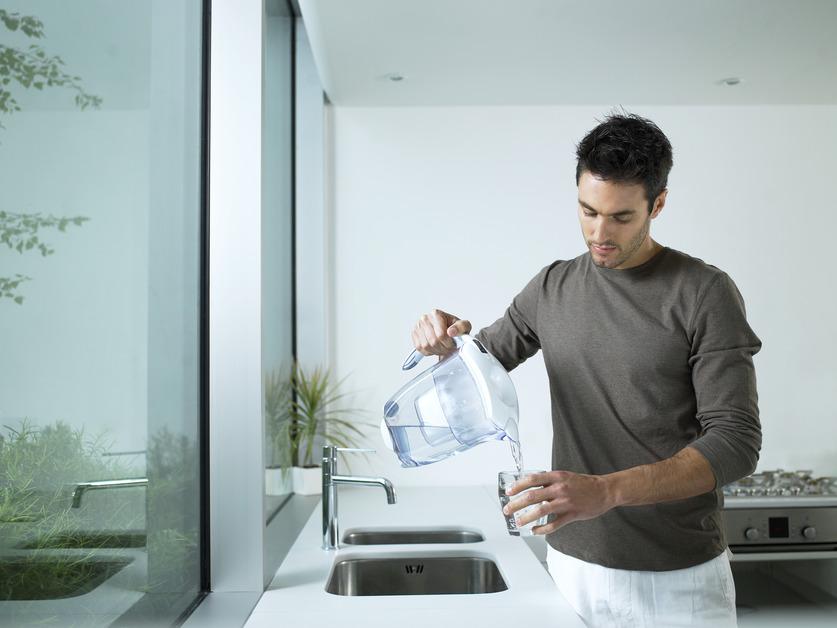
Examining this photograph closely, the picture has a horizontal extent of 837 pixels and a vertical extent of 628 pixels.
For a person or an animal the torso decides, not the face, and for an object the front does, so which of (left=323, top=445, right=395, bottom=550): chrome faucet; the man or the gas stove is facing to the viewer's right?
the chrome faucet

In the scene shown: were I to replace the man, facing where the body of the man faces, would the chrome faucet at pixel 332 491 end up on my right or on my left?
on my right

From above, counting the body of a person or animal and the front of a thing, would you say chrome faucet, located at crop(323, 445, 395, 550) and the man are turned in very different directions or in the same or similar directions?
very different directions

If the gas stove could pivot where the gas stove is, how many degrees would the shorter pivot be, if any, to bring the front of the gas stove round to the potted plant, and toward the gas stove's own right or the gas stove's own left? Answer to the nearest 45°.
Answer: approximately 90° to the gas stove's own right

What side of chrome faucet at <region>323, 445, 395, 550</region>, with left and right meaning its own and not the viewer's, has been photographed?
right

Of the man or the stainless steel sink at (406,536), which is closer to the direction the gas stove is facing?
the man

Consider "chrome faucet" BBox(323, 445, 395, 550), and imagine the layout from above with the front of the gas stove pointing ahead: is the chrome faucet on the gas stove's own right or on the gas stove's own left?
on the gas stove's own right

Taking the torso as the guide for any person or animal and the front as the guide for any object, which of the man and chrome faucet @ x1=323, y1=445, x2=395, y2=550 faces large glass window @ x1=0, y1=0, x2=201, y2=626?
the man
